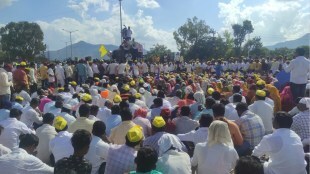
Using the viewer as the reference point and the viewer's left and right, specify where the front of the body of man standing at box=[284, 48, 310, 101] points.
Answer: facing away from the viewer
